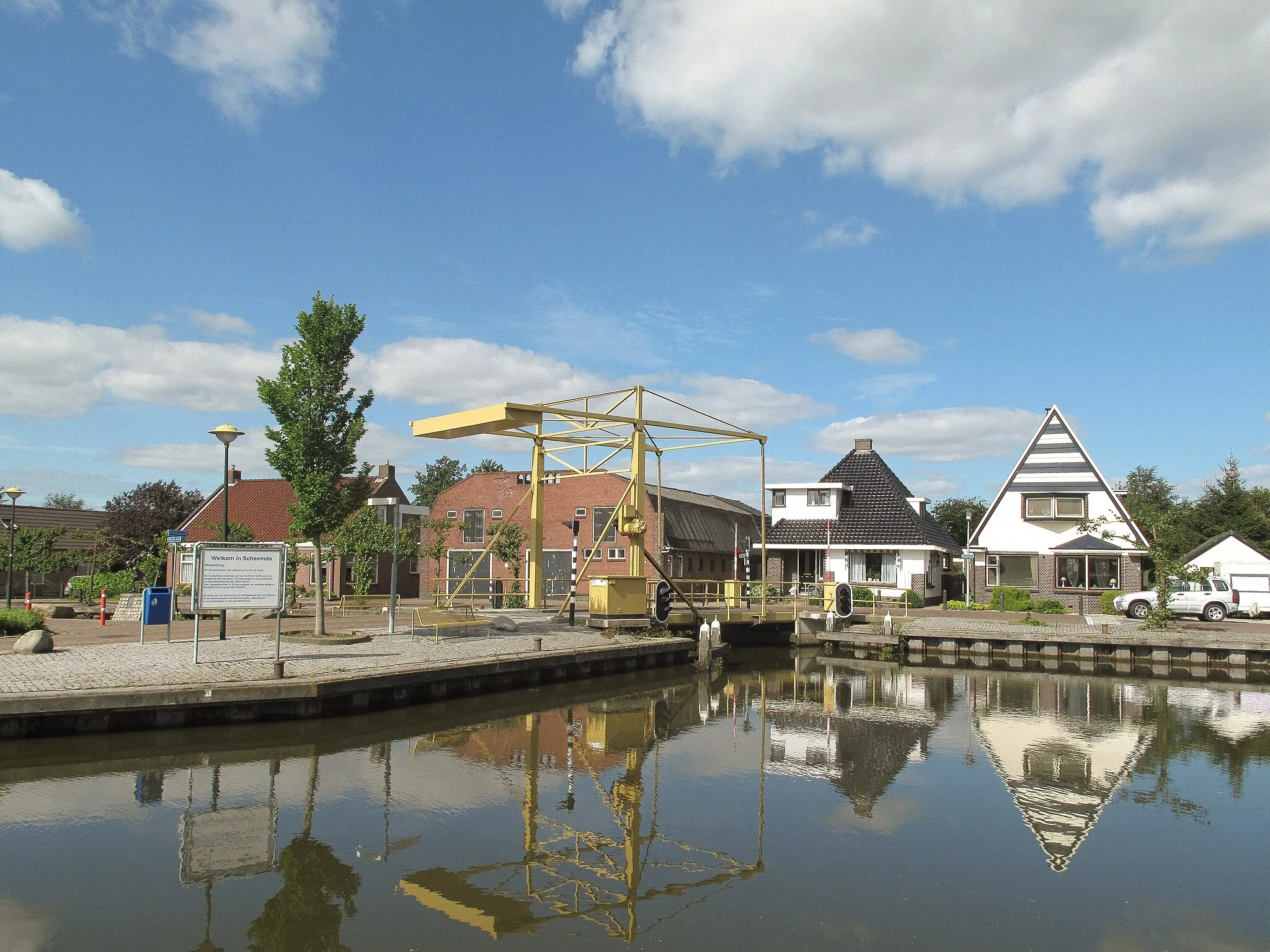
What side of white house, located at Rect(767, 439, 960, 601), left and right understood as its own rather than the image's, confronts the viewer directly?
front

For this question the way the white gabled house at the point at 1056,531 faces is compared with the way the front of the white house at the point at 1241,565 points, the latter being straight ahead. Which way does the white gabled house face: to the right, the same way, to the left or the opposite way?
the same way

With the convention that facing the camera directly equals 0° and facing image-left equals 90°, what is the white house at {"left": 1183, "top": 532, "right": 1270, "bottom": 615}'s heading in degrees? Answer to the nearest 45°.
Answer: approximately 0°

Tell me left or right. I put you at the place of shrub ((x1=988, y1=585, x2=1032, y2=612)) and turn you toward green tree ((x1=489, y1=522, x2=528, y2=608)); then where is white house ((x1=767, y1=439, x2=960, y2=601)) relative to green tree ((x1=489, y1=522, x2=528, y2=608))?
right

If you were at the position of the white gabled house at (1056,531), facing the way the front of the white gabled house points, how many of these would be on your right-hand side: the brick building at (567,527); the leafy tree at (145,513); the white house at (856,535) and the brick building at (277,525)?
4

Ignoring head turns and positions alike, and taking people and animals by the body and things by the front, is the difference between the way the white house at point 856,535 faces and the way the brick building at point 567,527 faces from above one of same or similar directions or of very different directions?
same or similar directions

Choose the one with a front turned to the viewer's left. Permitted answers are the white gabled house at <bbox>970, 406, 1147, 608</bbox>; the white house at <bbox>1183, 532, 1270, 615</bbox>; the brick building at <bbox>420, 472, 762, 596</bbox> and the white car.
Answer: the white car

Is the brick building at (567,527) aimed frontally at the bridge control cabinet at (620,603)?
yes

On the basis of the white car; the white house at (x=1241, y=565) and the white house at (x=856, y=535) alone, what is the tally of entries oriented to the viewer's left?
1

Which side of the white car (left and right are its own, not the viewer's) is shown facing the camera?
left

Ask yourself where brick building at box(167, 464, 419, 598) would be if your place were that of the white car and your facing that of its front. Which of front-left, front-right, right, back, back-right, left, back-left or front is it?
front

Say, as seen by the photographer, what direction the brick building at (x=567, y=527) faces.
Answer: facing the viewer
